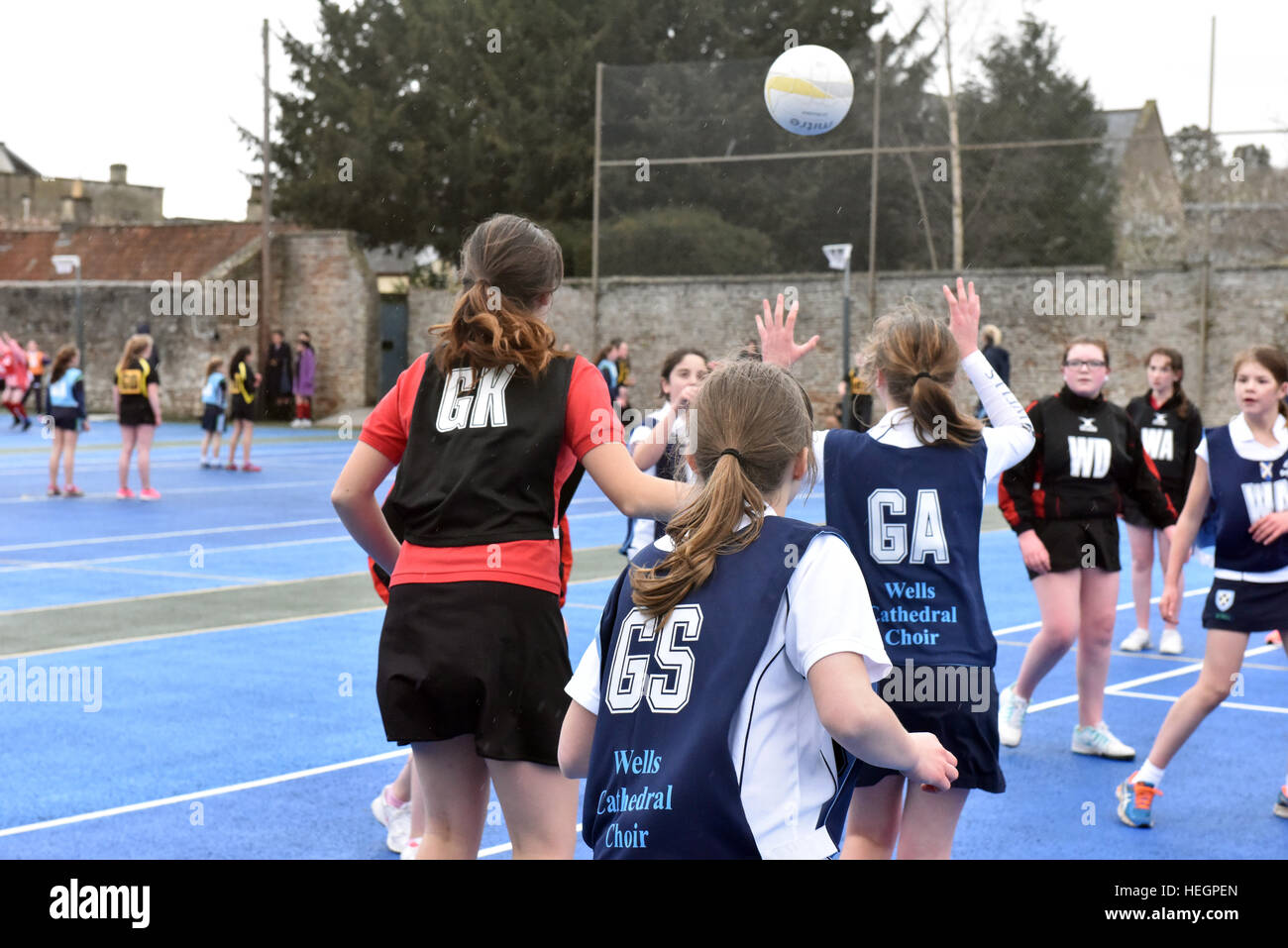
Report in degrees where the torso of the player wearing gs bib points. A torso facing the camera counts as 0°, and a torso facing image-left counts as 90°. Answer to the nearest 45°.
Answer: approximately 225°

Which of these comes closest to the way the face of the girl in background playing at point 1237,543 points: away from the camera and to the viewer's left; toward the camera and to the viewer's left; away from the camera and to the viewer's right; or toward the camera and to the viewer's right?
toward the camera and to the viewer's left

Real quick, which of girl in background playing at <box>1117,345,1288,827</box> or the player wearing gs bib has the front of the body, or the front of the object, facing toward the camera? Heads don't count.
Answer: the girl in background playing

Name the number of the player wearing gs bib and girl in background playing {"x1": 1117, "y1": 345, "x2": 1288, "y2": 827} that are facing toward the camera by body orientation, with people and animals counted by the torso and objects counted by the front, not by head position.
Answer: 1

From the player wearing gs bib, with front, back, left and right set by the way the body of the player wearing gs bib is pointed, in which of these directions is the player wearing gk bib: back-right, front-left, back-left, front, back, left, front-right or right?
left

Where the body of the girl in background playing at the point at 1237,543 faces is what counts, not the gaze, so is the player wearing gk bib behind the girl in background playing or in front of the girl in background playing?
in front

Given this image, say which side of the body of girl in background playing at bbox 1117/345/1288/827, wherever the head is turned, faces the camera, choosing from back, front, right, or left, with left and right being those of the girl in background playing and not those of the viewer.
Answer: front

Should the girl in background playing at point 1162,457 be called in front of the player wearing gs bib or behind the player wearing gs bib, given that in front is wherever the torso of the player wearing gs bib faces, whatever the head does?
in front

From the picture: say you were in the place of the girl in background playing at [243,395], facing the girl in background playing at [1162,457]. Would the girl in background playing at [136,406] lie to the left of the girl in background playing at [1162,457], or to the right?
right

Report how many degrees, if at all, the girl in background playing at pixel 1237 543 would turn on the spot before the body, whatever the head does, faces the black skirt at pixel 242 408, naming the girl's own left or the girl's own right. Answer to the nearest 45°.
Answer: approximately 135° to the girl's own right
